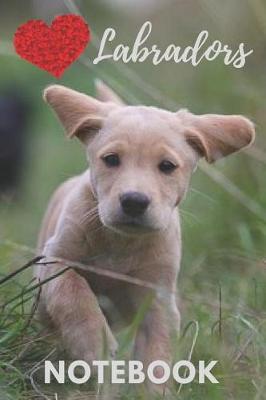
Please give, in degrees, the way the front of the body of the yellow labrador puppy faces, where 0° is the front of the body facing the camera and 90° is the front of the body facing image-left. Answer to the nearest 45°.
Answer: approximately 0°
